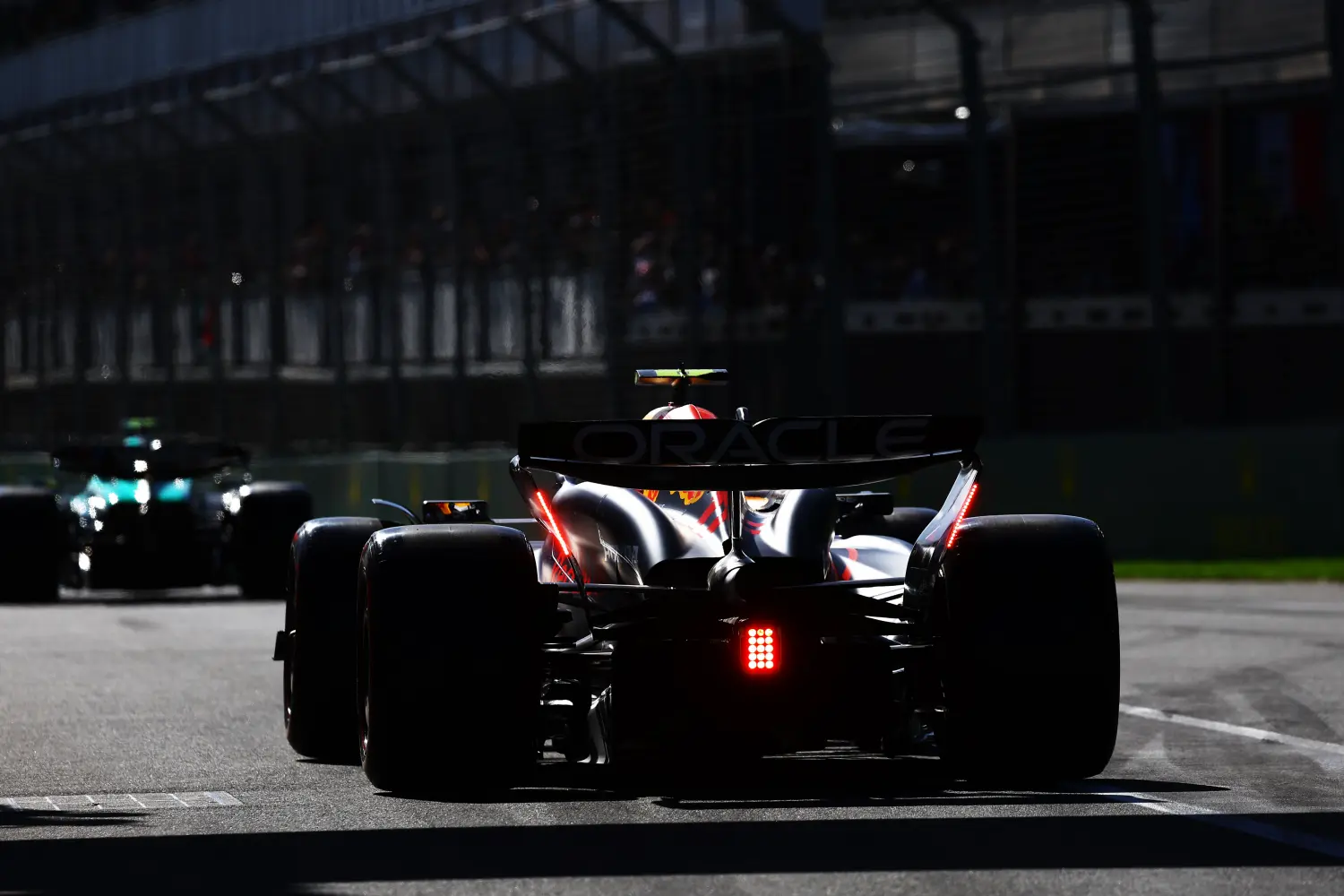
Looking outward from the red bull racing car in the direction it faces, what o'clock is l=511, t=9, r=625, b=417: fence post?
The fence post is roughly at 12 o'clock from the red bull racing car.

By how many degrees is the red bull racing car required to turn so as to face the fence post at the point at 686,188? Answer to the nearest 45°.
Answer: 0° — it already faces it

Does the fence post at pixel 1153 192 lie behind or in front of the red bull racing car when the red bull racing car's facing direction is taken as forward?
in front

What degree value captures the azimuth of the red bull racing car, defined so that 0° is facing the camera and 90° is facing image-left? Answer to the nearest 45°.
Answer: approximately 180°
